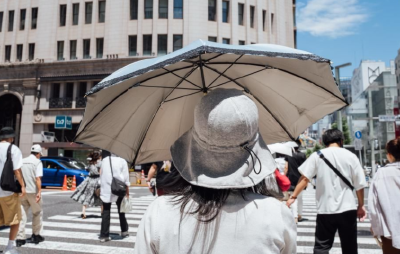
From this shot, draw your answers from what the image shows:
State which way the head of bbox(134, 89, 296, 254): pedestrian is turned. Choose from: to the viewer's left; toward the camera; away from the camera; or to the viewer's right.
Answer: away from the camera

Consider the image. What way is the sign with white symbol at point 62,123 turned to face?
toward the camera

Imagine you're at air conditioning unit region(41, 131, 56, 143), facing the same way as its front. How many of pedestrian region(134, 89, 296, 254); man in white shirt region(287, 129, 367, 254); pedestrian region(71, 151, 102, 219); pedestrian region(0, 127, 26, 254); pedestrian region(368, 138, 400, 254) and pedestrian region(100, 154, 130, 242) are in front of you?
6

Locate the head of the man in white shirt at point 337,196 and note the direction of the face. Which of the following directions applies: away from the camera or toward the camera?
away from the camera

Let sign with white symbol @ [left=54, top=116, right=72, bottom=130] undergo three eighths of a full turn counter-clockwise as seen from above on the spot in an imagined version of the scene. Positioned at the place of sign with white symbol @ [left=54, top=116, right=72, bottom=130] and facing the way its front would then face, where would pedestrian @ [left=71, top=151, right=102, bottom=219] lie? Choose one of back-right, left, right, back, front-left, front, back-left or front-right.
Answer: back-right

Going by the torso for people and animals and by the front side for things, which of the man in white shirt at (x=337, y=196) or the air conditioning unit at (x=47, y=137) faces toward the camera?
the air conditioning unit

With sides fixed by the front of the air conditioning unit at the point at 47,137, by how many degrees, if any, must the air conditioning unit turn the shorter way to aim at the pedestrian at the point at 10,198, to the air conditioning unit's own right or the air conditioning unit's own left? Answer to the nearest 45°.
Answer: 0° — it already faces them

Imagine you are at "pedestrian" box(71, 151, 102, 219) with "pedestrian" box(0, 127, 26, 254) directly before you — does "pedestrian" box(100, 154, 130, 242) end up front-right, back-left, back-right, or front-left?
front-left

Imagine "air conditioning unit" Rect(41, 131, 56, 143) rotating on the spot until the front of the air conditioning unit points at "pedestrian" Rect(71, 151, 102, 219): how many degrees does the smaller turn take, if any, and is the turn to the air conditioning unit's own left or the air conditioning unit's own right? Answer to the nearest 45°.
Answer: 0° — it already faces them

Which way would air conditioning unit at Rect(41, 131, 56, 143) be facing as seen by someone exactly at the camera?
facing the viewer

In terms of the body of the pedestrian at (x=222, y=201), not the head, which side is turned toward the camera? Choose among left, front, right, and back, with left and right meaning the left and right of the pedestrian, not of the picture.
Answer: back

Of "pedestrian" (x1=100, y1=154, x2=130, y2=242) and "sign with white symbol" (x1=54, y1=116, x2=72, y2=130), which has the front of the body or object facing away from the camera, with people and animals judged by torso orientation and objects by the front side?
the pedestrian

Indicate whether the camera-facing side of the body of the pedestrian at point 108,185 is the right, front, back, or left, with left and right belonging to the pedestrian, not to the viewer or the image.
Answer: back
